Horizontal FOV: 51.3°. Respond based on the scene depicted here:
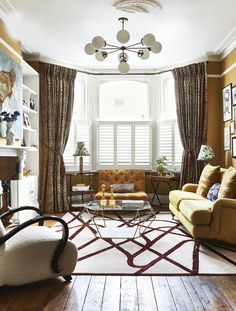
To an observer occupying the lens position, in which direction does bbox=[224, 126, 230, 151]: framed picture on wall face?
facing to the left of the viewer

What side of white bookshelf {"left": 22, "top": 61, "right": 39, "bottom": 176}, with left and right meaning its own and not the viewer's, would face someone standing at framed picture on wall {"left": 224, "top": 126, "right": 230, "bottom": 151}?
front

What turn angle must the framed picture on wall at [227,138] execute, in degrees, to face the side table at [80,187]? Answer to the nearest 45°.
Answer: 0° — it already faces it

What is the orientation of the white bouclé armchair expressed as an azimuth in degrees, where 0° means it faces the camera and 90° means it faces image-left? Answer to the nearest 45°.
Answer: approximately 225°

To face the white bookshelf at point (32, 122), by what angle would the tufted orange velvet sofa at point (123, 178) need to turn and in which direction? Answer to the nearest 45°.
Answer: approximately 90° to its right

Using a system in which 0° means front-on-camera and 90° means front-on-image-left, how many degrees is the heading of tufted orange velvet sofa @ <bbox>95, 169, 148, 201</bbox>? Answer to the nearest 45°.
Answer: approximately 0°

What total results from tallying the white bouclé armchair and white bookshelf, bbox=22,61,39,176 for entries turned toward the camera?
0

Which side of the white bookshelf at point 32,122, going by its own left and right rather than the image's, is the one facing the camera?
right

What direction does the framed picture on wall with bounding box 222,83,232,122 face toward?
to the viewer's left
